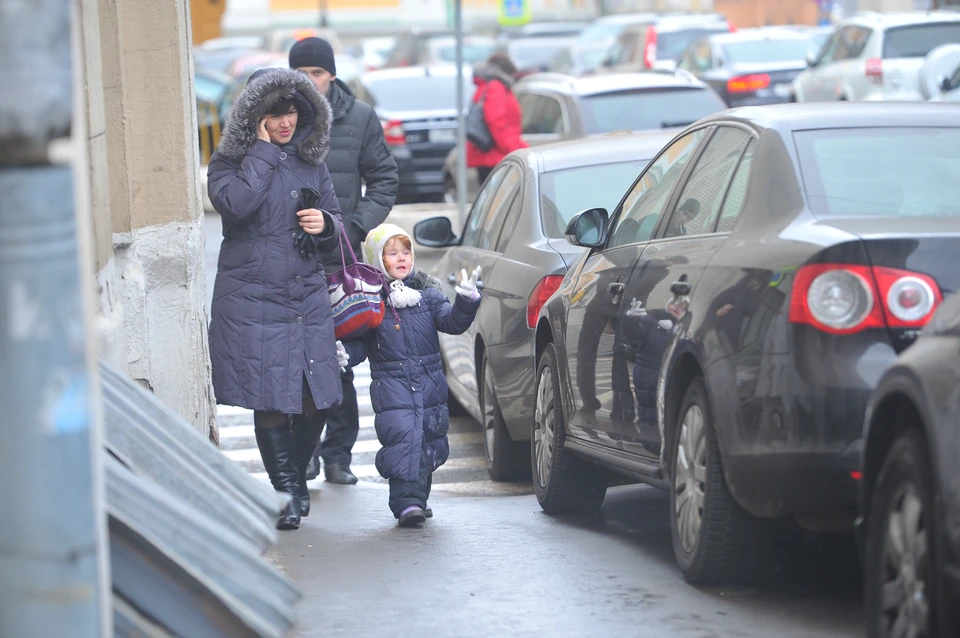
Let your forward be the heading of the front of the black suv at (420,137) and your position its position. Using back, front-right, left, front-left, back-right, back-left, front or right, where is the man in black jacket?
back-left

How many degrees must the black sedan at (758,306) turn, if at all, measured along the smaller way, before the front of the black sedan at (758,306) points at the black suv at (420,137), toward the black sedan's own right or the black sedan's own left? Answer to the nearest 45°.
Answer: approximately 45° to the black sedan's own right

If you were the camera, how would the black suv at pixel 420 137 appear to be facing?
facing away from the viewer and to the left of the viewer

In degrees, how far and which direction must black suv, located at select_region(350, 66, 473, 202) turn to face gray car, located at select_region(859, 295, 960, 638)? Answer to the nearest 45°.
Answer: approximately 135° to its left

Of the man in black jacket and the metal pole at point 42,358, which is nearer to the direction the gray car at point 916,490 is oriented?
the man in black jacket

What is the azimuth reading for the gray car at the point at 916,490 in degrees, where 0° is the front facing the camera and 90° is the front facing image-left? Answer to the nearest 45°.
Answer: approximately 135°

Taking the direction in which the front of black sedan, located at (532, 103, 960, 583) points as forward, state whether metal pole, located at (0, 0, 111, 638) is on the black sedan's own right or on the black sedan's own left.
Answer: on the black sedan's own left

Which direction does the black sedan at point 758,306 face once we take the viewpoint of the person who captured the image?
facing away from the viewer and to the left of the viewer
